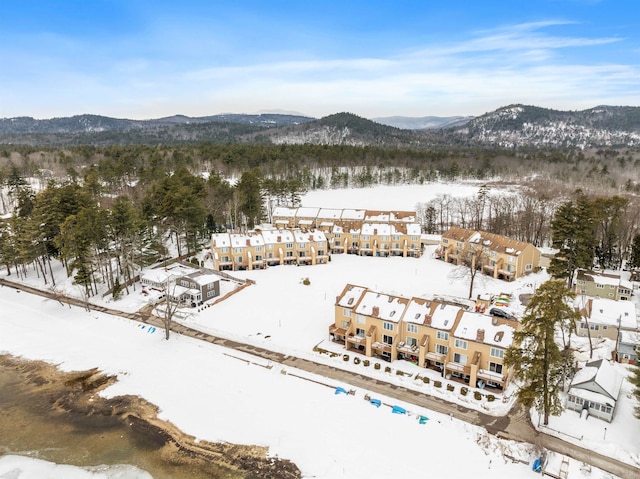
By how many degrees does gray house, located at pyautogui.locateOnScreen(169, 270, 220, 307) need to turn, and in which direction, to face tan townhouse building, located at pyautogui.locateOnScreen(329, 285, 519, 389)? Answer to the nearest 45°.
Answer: approximately 90° to its left

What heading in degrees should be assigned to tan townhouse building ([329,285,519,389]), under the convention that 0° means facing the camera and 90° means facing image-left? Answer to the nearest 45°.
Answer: approximately 45°

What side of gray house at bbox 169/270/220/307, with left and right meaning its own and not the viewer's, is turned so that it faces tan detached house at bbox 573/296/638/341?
left

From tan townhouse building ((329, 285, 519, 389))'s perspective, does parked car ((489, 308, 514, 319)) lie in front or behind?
behind

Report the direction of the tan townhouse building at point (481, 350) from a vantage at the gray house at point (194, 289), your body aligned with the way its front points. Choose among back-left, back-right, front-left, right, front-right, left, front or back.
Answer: left

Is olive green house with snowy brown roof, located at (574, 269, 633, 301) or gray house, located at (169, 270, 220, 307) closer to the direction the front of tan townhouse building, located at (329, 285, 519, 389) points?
the gray house

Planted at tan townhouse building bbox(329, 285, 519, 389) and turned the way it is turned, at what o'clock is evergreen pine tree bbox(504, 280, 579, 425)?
The evergreen pine tree is roughly at 9 o'clock from the tan townhouse building.

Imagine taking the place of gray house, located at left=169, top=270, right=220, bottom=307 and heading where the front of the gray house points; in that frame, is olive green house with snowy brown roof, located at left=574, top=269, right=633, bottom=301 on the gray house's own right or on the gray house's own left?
on the gray house's own left

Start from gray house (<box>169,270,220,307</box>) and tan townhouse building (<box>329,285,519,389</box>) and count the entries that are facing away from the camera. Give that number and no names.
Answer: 0

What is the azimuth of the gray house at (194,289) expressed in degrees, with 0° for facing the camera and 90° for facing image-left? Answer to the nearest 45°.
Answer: approximately 45°
